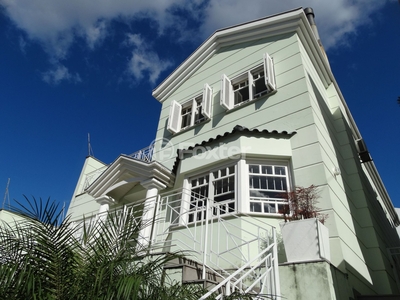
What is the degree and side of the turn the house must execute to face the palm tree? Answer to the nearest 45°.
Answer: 0° — it already faces it

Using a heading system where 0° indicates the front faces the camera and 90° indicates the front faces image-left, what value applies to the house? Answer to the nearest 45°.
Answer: approximately 45°
